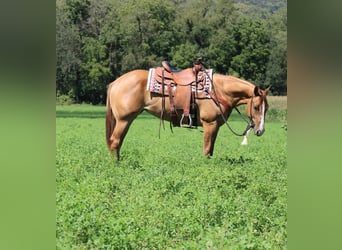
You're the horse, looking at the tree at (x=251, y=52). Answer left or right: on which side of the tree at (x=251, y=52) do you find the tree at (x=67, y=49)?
left

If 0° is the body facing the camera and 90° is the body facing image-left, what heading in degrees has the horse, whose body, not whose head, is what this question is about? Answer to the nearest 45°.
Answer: approximately 270°

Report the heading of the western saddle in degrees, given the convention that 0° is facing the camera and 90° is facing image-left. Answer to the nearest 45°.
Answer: approximately 270°
